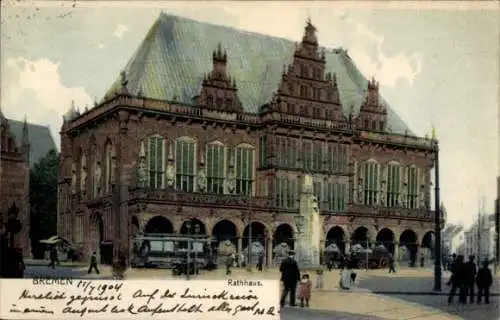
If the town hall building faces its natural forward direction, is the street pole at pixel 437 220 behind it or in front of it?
in front

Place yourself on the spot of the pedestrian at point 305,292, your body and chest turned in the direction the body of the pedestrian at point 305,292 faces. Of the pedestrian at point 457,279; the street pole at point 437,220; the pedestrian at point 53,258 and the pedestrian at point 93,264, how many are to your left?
2

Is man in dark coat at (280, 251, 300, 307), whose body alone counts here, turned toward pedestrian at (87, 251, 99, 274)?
no
